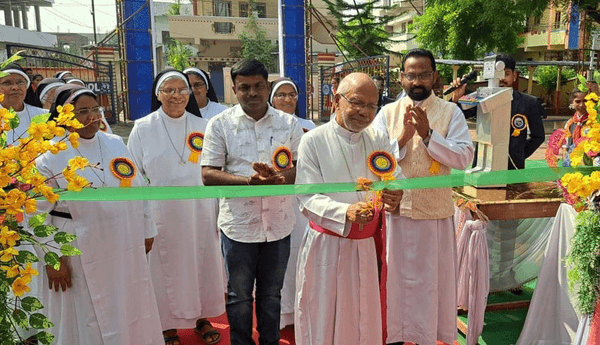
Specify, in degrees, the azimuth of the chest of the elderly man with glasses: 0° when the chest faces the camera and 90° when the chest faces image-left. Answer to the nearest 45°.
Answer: approximately 315°

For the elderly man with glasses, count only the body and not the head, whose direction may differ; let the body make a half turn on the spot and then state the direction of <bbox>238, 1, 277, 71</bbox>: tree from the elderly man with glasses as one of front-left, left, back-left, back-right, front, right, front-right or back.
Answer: front-right

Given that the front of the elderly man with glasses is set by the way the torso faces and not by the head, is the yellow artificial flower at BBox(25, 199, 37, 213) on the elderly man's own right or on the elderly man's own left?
on the elderly man's own right

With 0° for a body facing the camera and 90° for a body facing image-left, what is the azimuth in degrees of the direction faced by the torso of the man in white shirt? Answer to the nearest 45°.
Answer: approximately 0°

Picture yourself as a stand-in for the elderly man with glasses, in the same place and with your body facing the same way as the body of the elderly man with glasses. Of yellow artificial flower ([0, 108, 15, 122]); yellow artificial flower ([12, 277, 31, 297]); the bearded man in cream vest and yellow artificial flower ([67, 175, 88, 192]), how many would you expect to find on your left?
1

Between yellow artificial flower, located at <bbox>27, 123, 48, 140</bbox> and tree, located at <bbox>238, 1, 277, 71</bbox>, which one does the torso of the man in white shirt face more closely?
the yellow artificial flower

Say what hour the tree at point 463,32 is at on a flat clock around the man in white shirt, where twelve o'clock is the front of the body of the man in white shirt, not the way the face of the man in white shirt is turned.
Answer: The tree is roughly at 7 o'clock from the man in white shirt.

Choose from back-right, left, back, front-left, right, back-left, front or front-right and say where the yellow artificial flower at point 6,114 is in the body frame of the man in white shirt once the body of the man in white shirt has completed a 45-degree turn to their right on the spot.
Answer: front

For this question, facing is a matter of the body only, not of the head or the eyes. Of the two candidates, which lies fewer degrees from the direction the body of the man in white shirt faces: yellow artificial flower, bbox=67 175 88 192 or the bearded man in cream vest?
the yellow artificial flower

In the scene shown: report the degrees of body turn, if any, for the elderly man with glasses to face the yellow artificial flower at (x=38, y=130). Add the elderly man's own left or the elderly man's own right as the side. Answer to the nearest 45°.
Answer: approximately 90° to the elderly man's own right
